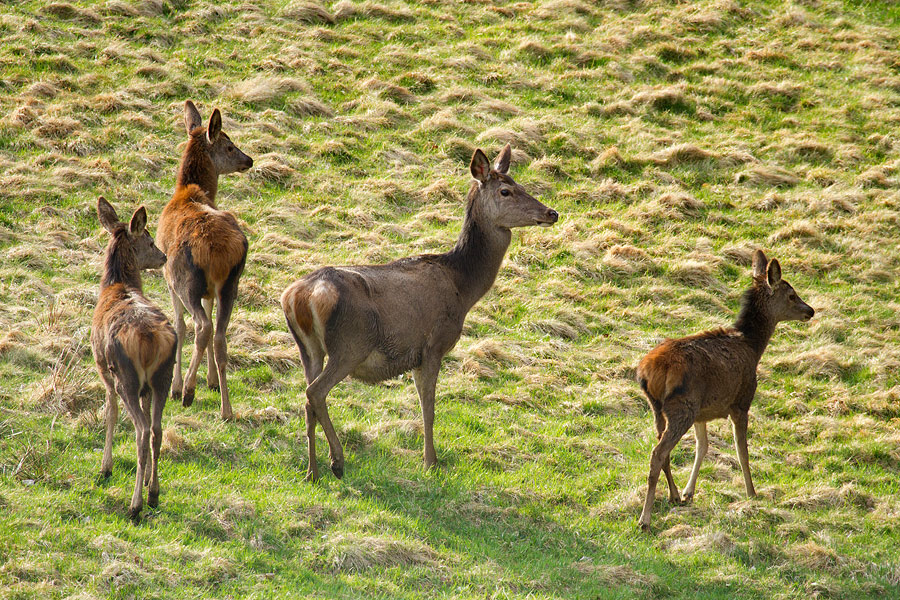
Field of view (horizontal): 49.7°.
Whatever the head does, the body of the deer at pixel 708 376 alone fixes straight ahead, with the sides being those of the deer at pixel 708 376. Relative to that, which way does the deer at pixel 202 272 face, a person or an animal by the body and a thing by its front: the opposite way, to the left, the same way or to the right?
to the left

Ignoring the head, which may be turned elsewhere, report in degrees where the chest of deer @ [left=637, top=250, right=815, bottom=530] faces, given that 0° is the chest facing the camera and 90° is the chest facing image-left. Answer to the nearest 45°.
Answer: approximately 225°

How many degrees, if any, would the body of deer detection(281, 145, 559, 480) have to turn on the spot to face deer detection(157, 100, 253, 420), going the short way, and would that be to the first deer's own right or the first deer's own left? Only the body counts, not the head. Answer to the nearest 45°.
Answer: approximately 135° to the first deer's own left

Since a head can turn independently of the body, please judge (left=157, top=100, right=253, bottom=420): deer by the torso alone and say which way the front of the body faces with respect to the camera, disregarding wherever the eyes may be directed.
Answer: away from the camera

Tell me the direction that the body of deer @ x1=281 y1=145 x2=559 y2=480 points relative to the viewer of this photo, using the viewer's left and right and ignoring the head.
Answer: facing away from the viewer and to the right of the viewer

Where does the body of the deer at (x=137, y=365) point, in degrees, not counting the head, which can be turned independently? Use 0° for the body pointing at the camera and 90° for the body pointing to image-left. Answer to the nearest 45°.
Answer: approximately 180°

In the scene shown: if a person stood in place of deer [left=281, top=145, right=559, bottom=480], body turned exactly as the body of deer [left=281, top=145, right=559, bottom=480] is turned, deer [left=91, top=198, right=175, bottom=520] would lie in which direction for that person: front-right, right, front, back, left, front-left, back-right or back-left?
back

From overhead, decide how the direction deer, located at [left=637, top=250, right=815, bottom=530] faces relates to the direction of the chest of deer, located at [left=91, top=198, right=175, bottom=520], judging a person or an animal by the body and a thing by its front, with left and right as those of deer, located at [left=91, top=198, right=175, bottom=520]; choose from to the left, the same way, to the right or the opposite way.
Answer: to the right

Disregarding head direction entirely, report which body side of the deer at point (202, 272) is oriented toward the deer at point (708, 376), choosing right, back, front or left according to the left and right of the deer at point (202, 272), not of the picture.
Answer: right

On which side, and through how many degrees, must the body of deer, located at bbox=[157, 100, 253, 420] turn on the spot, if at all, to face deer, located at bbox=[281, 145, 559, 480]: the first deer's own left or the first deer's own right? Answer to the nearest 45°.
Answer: approximately 135° to the first deer's own right

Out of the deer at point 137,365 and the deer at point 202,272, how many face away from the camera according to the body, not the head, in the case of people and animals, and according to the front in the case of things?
2
